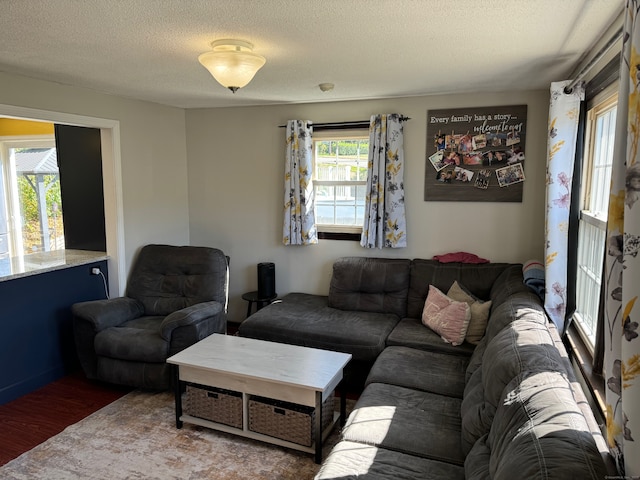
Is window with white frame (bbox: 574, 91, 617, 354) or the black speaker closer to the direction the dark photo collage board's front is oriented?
the window with white frame

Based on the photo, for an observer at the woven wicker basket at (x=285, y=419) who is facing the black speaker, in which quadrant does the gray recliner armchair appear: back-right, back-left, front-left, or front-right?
front-left

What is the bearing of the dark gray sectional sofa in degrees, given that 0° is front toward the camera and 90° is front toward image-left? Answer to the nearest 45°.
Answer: approximately 45°

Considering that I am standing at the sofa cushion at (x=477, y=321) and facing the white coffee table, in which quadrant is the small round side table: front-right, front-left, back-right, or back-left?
front-right

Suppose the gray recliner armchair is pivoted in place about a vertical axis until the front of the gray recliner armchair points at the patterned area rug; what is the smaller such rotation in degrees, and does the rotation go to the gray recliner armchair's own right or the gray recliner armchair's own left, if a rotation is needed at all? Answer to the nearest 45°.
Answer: approximately 45° to the gray recliner armchair's own left

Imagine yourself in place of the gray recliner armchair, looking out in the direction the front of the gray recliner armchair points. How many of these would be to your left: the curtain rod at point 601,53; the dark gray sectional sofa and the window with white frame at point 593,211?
3

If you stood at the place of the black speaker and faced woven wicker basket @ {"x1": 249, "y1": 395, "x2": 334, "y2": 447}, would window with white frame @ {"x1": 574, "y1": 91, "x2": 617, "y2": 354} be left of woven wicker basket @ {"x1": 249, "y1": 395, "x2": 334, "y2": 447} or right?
left

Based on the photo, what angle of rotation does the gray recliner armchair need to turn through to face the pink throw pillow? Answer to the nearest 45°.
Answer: approximately 90° to its left

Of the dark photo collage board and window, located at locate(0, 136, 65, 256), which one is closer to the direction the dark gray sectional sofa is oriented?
the window

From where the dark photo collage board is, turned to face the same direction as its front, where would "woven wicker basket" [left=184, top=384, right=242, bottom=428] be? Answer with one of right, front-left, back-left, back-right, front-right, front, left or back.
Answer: front-right

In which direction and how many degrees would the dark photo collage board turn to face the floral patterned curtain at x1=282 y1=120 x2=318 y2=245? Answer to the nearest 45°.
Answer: approximately 90° to its right

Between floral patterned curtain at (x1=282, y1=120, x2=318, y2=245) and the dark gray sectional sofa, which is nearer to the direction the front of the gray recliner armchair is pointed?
the dark gray sectional sofa

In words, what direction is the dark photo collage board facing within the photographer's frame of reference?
facing the viewer

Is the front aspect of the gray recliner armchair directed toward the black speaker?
no

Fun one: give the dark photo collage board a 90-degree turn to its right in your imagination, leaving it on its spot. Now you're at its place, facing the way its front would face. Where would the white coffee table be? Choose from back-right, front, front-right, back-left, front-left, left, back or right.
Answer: front-left

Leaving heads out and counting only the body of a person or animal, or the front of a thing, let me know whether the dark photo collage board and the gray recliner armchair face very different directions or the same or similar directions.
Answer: same or similar directions

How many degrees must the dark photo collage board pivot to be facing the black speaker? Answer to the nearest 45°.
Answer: approximately 90° to its right
